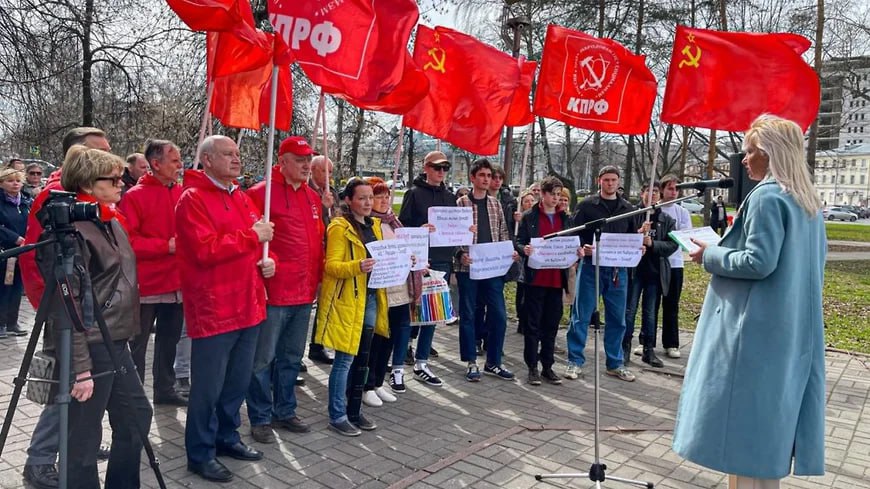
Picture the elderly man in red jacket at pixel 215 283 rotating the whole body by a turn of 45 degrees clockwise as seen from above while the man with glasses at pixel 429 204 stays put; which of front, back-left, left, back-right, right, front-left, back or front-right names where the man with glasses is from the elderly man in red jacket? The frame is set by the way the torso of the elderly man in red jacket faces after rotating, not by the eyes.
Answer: back-left

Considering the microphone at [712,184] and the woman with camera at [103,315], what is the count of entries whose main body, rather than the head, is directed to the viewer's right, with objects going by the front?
2

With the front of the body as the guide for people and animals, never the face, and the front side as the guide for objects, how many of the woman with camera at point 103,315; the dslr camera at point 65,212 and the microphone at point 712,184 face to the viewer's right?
3

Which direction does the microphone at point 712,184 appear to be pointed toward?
to the viewer's right

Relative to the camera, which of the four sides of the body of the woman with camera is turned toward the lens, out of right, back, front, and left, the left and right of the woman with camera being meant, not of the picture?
right

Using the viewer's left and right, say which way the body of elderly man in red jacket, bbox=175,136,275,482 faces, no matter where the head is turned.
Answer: facing the viewer and to the right of the viewer

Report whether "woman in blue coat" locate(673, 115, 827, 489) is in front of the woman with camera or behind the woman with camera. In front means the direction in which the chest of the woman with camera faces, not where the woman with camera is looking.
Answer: in front

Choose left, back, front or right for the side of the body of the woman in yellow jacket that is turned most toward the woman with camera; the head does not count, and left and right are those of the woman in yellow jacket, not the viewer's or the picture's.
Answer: right

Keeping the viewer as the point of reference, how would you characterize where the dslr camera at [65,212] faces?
facing to the right of the viewer

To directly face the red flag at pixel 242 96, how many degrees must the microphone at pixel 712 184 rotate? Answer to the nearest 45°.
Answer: approximately 180°

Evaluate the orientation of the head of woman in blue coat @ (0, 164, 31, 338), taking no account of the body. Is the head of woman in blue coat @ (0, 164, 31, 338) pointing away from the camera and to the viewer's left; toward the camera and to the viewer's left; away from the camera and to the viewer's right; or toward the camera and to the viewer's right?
toward the camera and to the viewer's right

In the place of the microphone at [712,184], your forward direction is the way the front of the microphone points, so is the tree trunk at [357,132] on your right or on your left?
on your left

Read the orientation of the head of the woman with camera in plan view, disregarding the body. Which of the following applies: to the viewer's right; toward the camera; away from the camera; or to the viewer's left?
to the viewer's right

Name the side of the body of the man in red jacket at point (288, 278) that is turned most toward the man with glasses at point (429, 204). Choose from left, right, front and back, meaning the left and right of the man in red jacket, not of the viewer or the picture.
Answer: left

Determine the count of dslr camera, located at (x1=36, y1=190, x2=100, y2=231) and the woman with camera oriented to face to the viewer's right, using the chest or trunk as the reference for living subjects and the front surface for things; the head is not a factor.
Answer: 2

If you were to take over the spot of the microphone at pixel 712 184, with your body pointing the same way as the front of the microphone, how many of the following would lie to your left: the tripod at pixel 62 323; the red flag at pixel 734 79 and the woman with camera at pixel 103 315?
1

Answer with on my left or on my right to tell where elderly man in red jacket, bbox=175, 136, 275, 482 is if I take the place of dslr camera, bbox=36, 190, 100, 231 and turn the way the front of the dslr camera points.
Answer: on my left

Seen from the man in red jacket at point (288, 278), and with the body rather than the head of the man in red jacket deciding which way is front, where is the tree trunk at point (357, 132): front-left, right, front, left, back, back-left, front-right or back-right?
back-left
